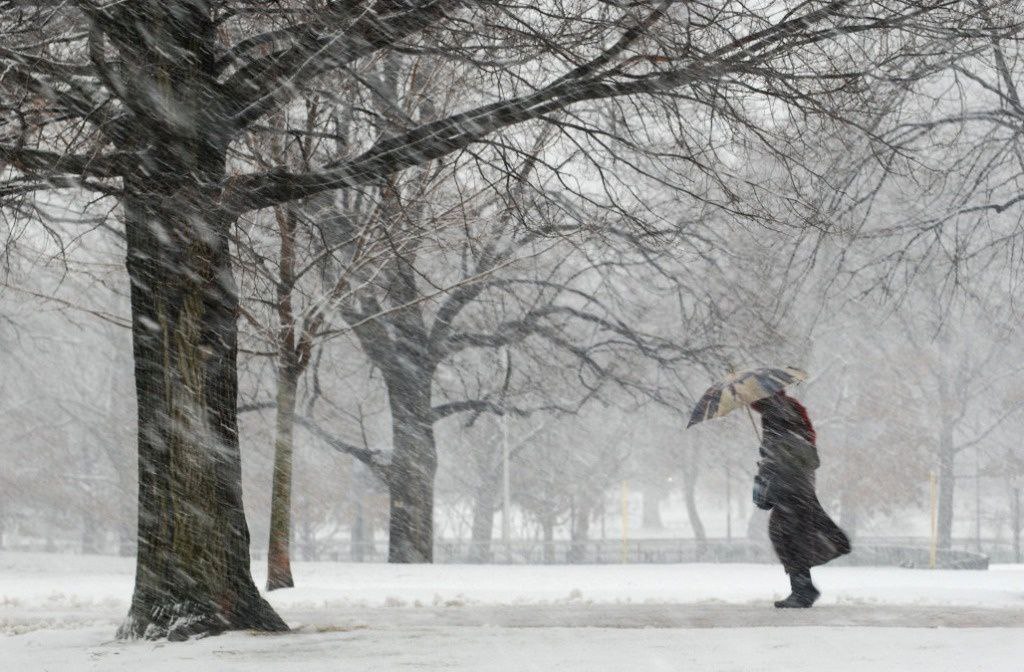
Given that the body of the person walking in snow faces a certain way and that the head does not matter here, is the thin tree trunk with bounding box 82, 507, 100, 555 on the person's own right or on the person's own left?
on the person's own right

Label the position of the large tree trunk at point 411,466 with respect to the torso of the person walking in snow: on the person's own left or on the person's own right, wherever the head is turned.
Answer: on the person's own right

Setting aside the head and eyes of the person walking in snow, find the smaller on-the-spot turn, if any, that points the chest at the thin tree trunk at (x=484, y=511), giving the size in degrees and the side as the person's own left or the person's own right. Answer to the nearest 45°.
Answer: approximately 90° to the person's own right

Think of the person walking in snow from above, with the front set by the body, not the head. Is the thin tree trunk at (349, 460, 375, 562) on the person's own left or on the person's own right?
on the person's own right

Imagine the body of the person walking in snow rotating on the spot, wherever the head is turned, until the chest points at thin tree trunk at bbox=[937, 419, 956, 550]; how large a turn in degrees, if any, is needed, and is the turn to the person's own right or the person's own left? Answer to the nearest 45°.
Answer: approximately 90° to the person's own right

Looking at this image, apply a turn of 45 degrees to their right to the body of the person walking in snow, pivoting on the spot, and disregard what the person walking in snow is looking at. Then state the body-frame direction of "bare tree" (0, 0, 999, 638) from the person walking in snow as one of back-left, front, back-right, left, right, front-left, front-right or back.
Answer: left

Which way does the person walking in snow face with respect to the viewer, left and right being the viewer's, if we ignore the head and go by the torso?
facing to the left of the viewer

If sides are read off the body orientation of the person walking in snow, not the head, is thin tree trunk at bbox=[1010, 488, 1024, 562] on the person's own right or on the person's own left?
on the person's own right
